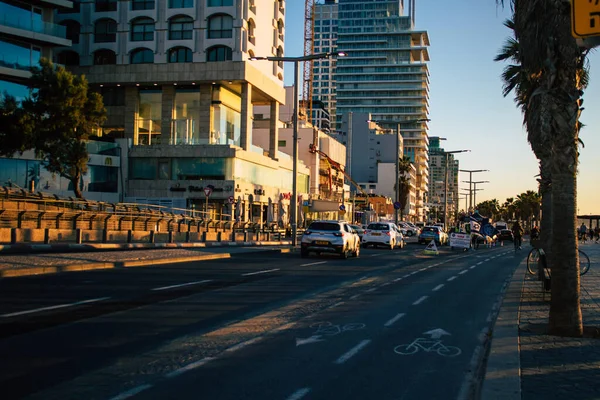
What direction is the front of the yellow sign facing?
toward the camera

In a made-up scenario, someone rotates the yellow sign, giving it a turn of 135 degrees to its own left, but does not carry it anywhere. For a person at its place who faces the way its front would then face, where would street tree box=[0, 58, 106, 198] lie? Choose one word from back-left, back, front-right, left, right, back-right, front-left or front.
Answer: left

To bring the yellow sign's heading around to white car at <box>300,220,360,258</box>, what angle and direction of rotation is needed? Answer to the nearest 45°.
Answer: approximately 135° to its right

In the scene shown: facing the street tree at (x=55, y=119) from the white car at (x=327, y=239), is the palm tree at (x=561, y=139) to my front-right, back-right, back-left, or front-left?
back-left
